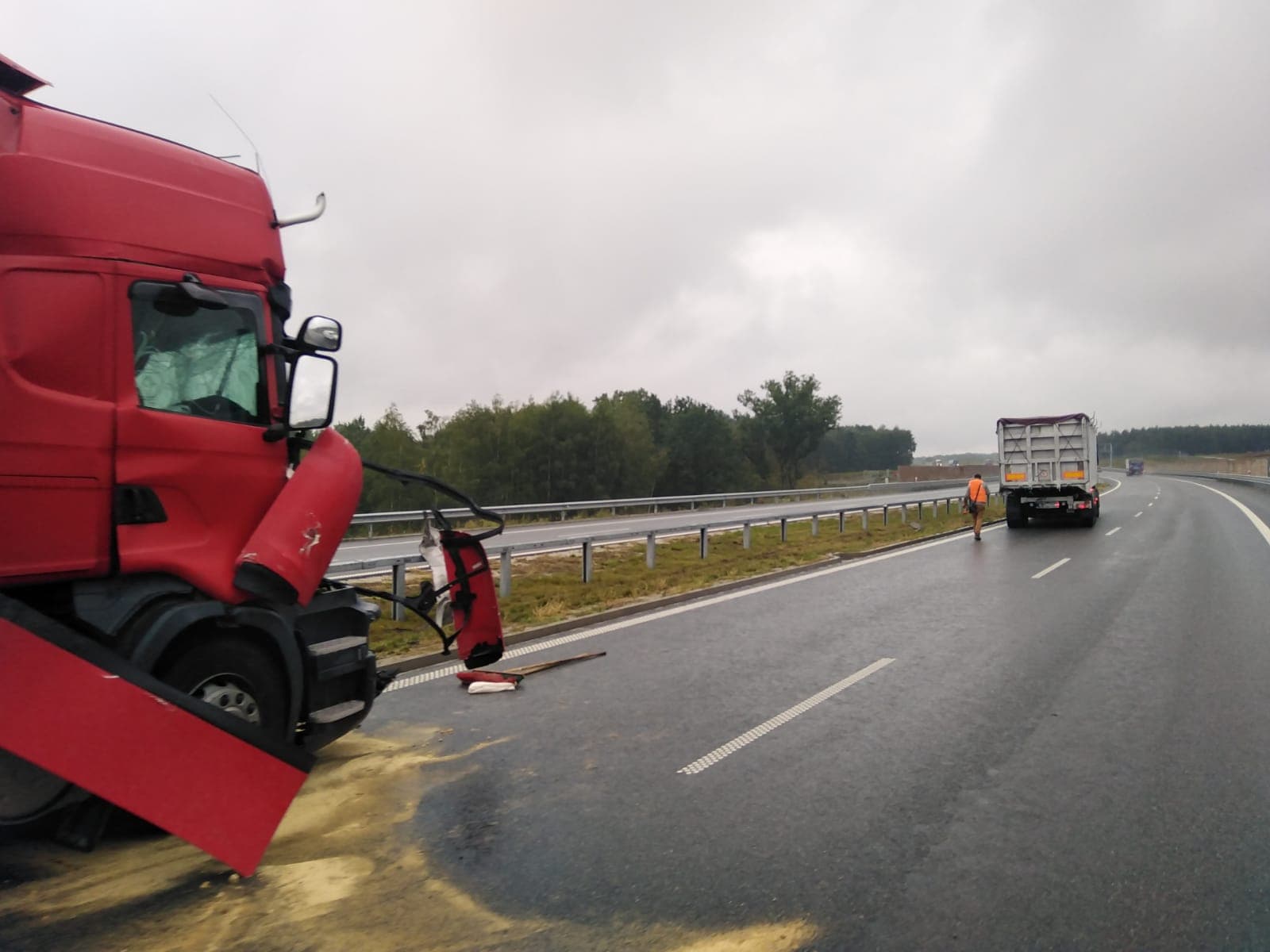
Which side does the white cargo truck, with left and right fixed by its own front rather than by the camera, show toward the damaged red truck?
back

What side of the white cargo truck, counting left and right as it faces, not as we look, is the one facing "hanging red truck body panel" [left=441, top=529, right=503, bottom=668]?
back

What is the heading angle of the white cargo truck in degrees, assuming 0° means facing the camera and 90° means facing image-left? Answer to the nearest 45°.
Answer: approximately 180°

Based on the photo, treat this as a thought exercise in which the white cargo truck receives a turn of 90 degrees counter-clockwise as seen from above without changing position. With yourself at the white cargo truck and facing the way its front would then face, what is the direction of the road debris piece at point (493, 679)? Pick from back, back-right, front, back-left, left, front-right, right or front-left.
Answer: left

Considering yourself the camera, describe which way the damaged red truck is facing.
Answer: facing away from the viewer and to the right of the viewer
